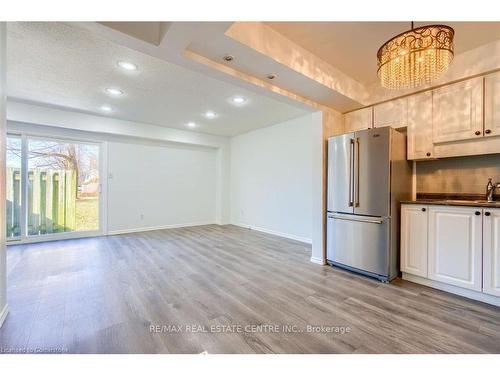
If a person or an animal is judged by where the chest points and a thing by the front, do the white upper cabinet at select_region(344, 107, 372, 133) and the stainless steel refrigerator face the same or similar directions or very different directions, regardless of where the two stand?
same or similar directions

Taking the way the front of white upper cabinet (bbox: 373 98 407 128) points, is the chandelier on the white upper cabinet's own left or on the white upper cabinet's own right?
on the white upper cabinet's own left

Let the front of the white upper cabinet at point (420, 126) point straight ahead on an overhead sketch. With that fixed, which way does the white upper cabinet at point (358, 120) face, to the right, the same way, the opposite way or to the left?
the same way

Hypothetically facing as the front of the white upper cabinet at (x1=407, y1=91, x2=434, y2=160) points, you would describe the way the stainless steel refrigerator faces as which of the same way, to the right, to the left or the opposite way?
the same way

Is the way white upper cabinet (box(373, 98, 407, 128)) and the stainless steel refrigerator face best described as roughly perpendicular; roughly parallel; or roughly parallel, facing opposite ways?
roughly parallel

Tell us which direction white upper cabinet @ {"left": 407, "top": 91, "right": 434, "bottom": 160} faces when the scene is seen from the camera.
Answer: facing the viewer and to the left of the viewer
